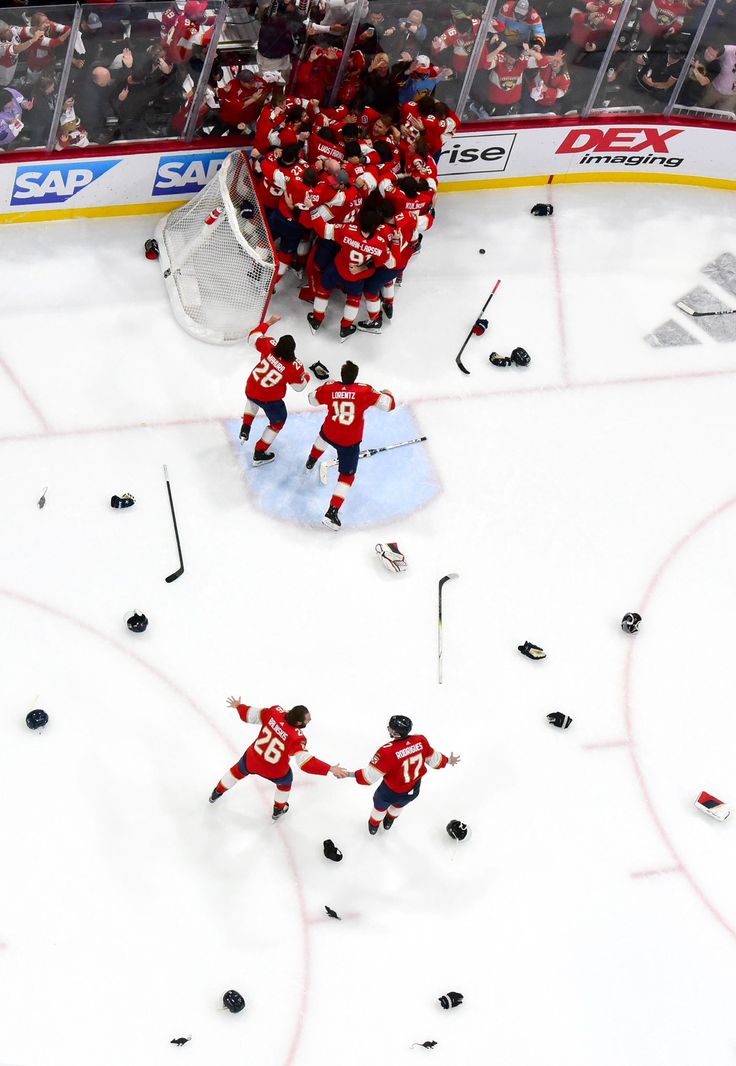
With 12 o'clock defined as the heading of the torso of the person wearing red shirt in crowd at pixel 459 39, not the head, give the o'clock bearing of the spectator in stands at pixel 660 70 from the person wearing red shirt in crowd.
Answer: The spectator in stands is roughly at 8 o'clock from the person wearing red shirt in crowd.

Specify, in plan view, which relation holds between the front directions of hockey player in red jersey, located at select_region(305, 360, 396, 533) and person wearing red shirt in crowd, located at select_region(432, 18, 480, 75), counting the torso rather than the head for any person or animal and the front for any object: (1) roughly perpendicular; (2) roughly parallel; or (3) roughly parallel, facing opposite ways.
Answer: roughly parallel, facing opposite ways

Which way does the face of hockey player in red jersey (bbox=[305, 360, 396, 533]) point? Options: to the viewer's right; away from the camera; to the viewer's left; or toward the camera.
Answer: away from the camera

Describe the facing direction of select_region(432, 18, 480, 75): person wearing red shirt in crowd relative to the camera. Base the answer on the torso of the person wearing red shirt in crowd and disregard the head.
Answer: toward the camera

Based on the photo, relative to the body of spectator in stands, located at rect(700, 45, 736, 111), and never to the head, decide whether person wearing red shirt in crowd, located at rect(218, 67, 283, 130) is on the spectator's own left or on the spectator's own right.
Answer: on the spectator's own right

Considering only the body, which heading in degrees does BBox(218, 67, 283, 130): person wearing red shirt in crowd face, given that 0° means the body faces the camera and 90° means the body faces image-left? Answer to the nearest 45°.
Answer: approximately 315°

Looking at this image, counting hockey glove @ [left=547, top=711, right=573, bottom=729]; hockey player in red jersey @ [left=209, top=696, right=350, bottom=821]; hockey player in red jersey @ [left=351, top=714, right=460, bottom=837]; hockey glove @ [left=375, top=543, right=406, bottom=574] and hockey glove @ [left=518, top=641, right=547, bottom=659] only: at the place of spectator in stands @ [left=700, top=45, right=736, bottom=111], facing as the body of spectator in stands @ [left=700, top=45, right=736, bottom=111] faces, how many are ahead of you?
5

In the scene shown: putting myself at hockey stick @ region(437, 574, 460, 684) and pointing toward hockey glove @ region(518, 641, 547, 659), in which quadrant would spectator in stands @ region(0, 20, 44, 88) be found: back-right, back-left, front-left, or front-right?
back-left

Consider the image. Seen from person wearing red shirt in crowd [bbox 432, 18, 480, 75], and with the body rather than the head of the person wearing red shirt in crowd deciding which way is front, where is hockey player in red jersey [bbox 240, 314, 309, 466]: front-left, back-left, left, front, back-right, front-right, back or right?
front

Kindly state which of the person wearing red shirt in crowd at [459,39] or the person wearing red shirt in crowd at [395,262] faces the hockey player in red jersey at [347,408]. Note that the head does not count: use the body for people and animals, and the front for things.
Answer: the person wearing red shirt in crowd at [459,39]

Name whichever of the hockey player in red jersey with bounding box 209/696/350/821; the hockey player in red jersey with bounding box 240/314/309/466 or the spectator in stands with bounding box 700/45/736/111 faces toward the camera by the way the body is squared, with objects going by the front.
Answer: the spectator in stands

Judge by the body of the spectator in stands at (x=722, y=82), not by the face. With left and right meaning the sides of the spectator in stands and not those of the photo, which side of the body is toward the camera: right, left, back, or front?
front

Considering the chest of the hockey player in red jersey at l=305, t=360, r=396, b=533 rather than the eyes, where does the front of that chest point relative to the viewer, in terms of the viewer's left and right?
facing away from the viewer

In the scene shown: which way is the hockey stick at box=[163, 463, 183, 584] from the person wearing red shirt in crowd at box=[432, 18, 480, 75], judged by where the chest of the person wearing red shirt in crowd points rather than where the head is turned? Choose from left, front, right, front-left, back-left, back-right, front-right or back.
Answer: front

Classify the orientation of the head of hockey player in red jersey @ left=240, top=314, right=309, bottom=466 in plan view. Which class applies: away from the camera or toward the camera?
away from the camera

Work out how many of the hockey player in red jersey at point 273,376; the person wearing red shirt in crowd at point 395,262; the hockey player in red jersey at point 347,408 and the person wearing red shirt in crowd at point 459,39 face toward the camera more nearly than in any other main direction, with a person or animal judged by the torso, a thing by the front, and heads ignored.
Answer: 1

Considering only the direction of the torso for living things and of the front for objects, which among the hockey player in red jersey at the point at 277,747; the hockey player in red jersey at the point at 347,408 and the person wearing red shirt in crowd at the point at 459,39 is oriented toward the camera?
the person wearing red shirt in crowd

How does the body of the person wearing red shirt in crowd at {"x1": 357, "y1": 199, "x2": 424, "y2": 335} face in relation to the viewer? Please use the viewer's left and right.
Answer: facing away from the viewer and to the left of the viewer
